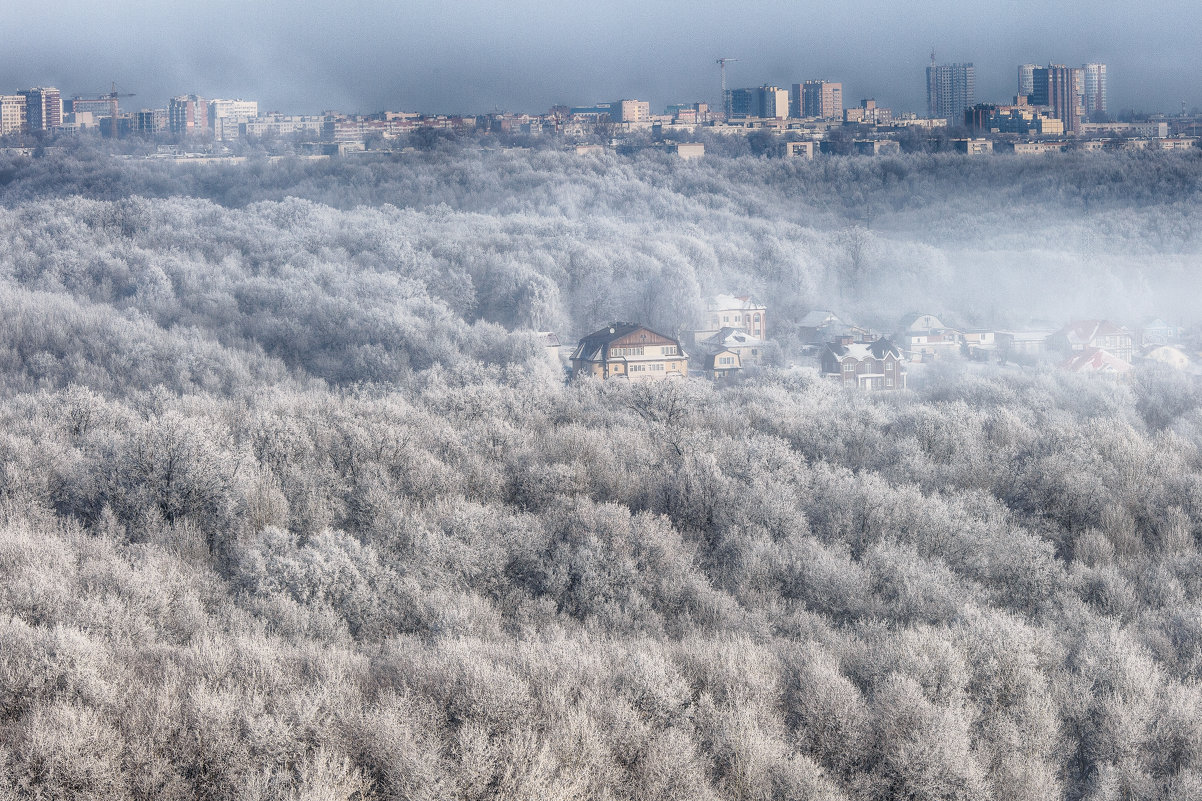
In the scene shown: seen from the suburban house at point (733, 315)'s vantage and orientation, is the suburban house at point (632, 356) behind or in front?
in front

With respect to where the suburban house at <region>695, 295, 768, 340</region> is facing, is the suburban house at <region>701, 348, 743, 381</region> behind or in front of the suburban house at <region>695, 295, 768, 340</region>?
in front

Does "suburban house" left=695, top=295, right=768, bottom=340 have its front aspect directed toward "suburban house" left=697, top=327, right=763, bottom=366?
yes

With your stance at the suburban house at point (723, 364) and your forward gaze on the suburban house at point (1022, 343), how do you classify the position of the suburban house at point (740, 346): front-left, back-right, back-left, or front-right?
front-left

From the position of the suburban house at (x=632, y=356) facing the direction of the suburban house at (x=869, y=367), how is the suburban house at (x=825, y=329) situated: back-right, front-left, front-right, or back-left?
front-left

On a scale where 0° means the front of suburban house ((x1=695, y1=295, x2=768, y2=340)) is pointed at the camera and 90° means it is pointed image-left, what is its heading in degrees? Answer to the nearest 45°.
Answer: approximately 0°
